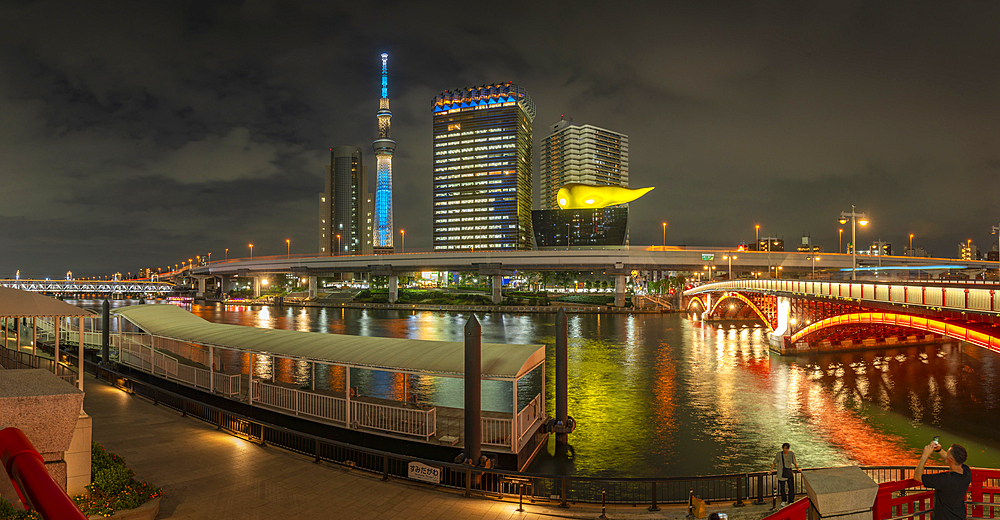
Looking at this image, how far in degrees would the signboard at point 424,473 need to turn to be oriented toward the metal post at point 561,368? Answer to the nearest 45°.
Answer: approximately 135° to its left

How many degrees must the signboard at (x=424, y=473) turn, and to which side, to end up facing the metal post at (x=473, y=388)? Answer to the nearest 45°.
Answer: approximately 135° to its left

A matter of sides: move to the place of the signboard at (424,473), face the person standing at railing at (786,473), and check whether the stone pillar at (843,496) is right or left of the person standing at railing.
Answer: right

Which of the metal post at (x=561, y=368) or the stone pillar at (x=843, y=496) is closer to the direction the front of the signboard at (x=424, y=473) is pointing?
the stone pillar

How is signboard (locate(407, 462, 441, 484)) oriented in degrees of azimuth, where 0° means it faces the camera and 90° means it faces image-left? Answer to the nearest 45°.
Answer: approximately 0°

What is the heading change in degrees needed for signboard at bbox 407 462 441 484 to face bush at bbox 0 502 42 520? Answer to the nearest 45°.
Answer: approximately 45° to its right

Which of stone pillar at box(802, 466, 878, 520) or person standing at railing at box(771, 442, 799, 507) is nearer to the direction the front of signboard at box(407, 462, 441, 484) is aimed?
the stone pillar

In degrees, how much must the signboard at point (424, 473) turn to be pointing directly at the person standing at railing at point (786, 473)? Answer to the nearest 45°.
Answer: approximately 90° to its left
